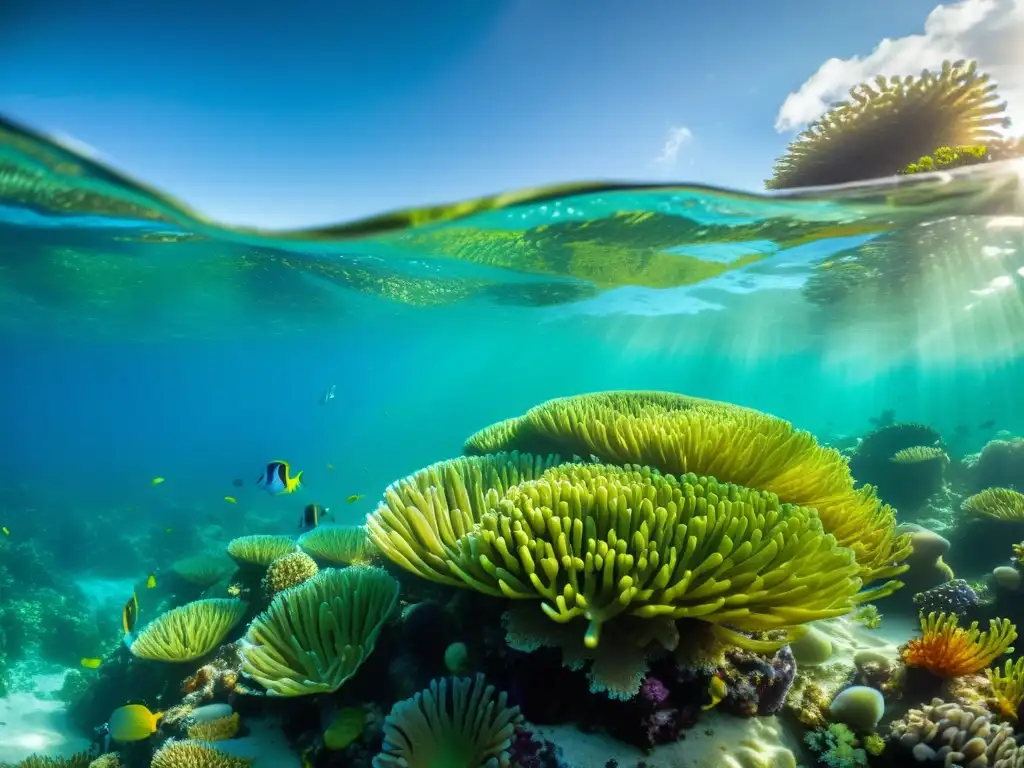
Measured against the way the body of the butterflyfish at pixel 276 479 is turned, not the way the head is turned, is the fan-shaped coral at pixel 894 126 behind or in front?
behind

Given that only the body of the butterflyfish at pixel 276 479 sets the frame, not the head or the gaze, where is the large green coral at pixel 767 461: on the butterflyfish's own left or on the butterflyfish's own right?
on the butterflyfish's own left

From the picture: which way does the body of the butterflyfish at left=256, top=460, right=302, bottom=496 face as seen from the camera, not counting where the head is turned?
to the viewer's left

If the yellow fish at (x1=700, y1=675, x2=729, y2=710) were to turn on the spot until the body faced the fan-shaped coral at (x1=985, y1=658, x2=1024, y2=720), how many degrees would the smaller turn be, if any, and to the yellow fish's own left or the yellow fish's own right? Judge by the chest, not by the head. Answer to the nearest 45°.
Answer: approximately 45° to the yellow fish's own left

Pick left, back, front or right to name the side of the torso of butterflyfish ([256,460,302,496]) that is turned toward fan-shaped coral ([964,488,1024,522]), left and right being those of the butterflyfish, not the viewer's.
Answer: back

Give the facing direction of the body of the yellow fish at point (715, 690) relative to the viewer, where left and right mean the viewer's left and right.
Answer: facing to the right of the viewer
